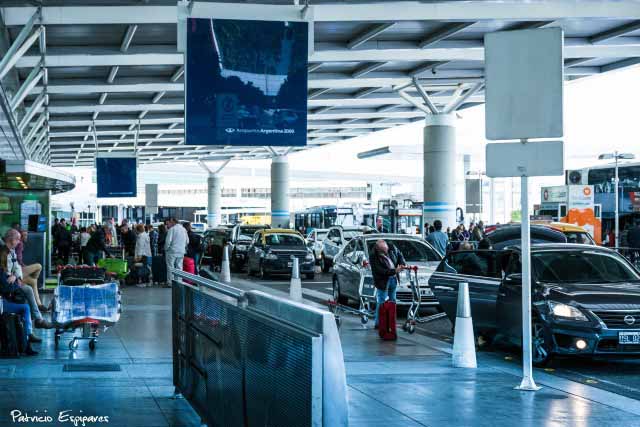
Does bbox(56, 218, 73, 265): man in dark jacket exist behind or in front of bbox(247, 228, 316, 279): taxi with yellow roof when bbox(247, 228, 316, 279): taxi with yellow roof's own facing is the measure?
behind

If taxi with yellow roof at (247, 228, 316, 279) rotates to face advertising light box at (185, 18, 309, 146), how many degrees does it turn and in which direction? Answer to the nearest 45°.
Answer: approximately 45° to its right

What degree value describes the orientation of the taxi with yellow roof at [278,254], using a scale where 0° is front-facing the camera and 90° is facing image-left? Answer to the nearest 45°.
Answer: approximately 315°
